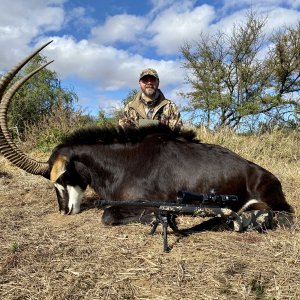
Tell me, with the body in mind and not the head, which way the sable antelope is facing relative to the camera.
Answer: to the viewer's left

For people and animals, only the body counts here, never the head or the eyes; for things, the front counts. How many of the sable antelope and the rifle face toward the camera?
0

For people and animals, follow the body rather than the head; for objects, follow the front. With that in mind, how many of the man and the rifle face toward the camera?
1

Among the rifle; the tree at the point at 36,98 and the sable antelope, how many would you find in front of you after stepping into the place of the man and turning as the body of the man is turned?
2

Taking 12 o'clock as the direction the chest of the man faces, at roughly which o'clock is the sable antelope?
The sable antelope is roughly at 12 o'clock from the man.

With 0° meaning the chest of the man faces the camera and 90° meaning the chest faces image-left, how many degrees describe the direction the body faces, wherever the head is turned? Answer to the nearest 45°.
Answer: approximately 0°

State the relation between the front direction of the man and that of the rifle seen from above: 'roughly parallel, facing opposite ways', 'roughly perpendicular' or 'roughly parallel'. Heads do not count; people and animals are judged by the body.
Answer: roughly perpendicular

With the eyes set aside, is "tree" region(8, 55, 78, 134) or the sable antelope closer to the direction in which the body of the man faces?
the sable antelope

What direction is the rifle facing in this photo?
to the viewer's left
